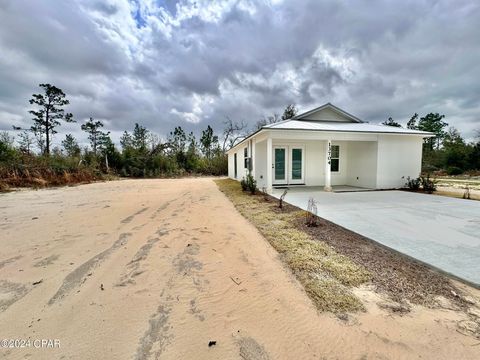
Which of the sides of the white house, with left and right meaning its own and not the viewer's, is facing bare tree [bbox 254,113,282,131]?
back

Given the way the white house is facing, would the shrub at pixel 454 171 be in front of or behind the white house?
behind

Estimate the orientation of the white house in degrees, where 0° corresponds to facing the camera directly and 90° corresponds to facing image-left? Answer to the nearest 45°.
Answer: approximately 0°

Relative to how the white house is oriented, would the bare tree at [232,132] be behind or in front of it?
behind

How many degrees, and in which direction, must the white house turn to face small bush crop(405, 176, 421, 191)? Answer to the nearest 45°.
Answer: approximately 90° to its left
